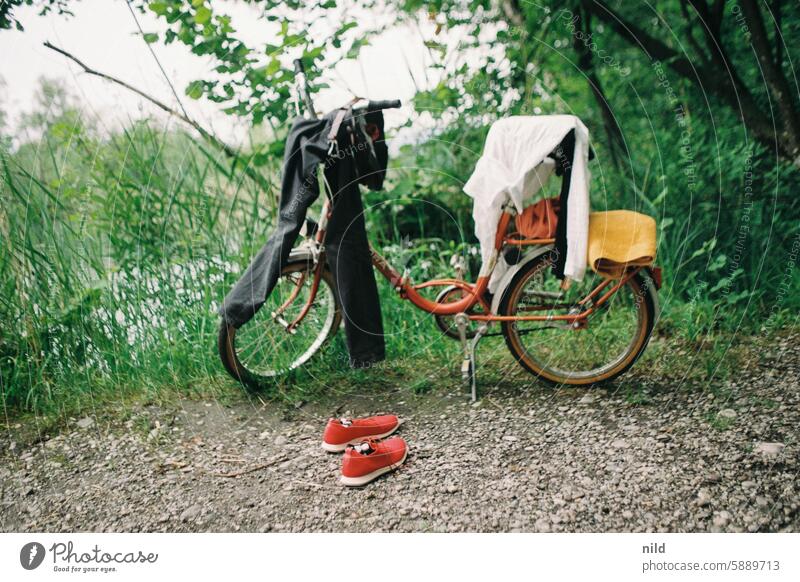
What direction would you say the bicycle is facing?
to the viewer's left

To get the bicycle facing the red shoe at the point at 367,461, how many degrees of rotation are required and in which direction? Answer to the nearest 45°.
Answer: approximately 45° to its left
